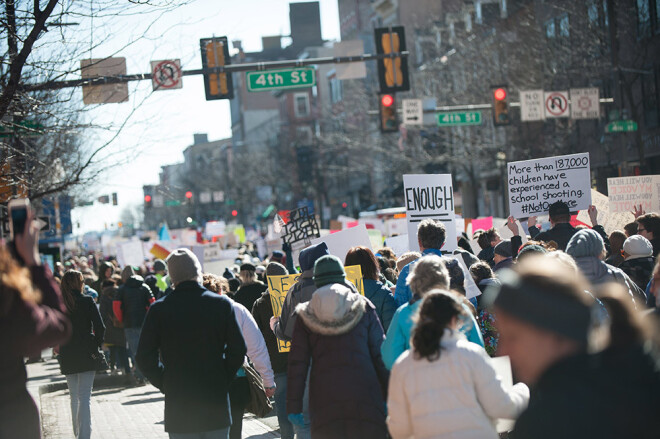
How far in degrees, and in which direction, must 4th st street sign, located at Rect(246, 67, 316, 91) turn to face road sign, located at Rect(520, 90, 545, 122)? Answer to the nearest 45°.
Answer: approximately 135° to its left

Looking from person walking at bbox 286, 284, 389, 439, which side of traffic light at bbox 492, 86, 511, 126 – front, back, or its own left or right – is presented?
front

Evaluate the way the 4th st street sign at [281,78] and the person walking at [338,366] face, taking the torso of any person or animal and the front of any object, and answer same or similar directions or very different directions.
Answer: very different directions

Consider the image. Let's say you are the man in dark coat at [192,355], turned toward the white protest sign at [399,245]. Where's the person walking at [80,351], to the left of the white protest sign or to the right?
left

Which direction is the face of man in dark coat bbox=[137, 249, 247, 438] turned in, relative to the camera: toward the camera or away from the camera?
away from the camera

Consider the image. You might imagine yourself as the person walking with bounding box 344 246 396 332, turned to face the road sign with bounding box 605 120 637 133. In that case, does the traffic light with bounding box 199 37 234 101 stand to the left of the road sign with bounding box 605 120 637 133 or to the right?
left

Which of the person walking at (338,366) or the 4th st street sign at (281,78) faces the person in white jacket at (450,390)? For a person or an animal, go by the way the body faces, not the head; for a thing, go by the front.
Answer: the 4th st street sign

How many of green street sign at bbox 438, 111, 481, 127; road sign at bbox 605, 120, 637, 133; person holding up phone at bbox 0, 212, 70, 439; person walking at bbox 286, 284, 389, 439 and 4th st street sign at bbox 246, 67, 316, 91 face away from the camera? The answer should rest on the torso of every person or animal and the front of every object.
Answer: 2

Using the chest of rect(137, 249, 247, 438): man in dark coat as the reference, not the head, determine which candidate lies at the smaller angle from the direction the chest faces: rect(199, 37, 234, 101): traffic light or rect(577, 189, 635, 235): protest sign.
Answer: the traffic light

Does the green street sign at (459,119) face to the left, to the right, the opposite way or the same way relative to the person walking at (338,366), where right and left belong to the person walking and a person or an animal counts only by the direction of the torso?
the opposite way

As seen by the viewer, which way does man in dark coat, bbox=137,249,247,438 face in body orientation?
away from the camera

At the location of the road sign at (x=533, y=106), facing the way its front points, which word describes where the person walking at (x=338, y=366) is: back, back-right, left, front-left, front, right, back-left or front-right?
front
